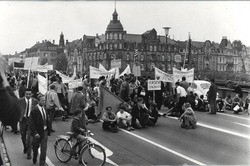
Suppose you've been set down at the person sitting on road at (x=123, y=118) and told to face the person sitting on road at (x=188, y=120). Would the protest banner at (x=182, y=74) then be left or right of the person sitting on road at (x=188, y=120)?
left

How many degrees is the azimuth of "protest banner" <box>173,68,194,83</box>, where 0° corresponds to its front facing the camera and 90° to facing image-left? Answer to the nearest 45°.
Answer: approximately 0°

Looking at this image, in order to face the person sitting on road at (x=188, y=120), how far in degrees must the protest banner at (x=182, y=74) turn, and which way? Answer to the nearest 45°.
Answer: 0° — it already faces them

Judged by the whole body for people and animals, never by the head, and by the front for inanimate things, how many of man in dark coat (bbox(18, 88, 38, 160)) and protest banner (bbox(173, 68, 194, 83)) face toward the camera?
2

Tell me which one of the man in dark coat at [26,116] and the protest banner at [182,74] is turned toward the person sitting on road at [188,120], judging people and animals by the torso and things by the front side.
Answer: the protest banner

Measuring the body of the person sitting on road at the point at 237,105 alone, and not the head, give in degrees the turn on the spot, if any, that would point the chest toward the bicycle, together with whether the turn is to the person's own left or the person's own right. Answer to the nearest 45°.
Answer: approximately 45° to the person's own left

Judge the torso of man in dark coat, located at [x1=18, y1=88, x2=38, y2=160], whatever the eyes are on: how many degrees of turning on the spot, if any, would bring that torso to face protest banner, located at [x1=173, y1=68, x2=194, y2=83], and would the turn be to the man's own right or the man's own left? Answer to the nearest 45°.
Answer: approximately 135° to the man's own left

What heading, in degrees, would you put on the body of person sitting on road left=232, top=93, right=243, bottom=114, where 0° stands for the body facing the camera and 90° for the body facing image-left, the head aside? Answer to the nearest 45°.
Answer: approximately 45°

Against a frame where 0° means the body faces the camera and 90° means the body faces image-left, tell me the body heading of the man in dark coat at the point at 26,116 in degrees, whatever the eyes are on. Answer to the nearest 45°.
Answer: approximately 0°

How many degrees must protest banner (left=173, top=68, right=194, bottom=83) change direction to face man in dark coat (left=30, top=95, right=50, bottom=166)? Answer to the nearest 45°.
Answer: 0° — it already faces them
